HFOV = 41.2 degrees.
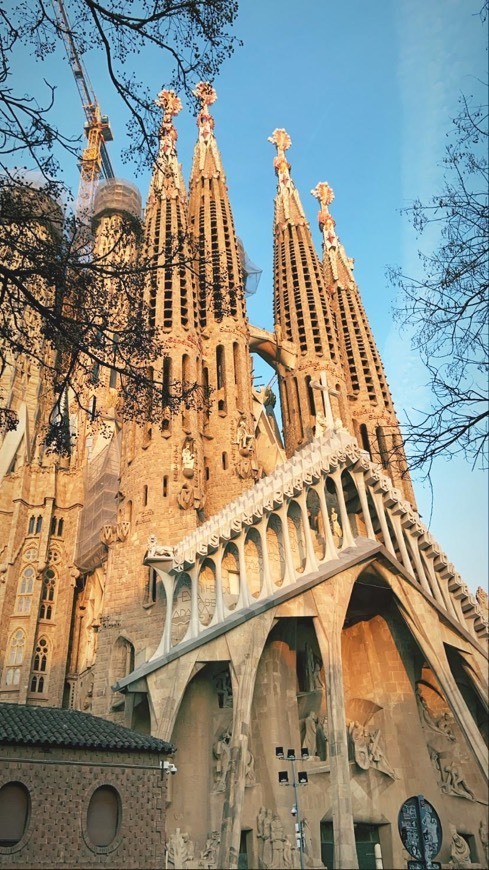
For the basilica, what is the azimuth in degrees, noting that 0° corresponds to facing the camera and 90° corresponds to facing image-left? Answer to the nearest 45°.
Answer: approximately 315°
